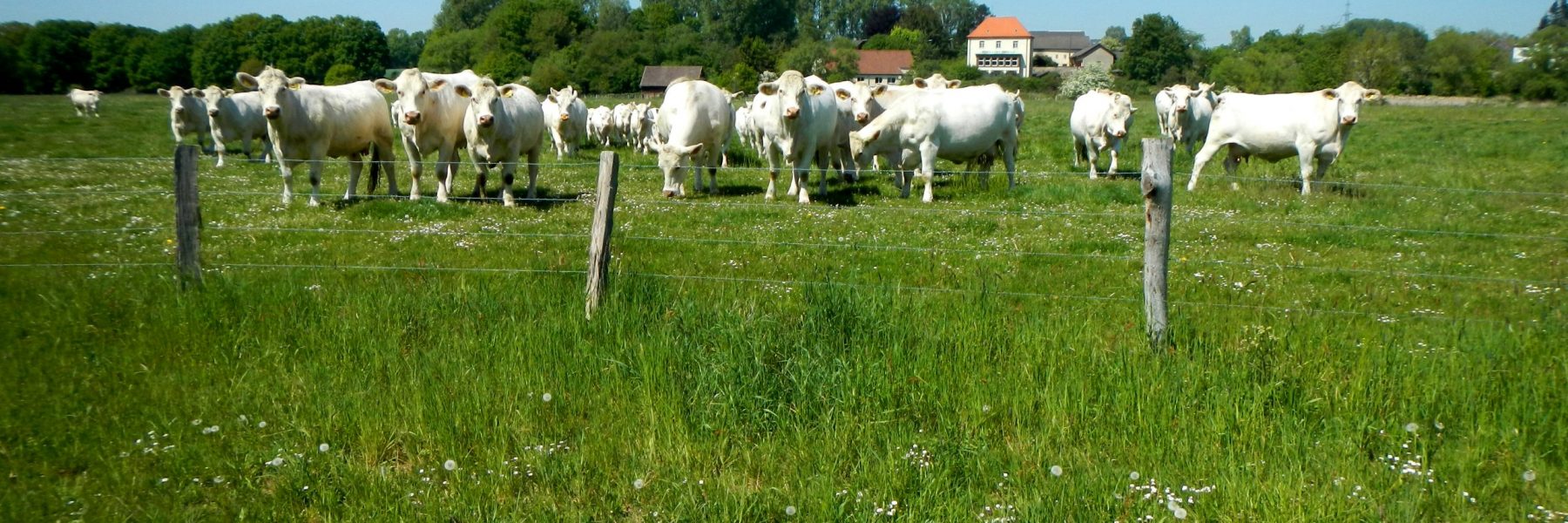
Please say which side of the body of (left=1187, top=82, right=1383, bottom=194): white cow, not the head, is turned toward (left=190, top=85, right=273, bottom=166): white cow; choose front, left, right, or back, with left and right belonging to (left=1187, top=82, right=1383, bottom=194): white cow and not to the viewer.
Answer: back

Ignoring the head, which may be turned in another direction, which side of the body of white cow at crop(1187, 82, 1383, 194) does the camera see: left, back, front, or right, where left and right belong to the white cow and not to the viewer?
right

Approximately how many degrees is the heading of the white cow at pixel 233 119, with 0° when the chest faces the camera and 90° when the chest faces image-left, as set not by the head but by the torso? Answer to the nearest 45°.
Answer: approximately 45°

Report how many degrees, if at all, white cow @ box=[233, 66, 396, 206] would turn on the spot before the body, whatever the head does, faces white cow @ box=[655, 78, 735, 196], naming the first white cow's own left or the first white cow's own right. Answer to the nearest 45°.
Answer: approximately 135° to the first white cow's own left

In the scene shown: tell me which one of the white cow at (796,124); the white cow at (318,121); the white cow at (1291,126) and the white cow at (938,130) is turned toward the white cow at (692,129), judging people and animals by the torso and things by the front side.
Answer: the white cow at (938,130)

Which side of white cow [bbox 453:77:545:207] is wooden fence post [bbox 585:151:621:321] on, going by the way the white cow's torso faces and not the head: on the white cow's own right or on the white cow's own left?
on the white cow's own left

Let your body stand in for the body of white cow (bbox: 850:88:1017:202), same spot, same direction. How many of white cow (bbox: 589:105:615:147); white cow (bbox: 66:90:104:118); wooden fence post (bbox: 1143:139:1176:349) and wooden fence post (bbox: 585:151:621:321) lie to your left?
2

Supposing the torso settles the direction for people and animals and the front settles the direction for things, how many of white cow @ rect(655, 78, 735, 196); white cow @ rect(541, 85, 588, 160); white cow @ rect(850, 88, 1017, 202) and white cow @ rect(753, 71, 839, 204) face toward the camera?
3
